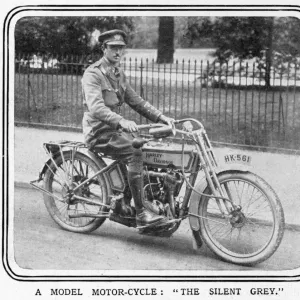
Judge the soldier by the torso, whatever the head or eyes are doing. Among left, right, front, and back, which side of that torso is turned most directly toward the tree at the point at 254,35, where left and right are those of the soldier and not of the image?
left

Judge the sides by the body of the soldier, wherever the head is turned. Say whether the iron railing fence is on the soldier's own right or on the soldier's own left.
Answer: on the soldier's own left

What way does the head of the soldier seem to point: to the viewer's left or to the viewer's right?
to the viewer's right

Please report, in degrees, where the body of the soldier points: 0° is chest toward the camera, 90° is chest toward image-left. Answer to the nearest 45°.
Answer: approximately 315°

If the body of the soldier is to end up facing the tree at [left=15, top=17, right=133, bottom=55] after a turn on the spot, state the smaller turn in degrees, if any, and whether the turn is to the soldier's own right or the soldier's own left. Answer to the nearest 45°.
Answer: approximately 180°
